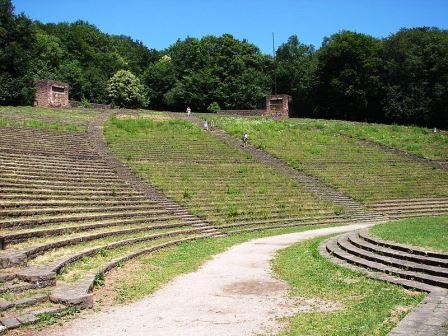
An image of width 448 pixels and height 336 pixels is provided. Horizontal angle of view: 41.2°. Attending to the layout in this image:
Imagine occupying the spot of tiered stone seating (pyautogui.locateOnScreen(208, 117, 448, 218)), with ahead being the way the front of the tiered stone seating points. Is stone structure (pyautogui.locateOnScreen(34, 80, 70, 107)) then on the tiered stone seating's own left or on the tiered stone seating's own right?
on the tiered stone seating's own right

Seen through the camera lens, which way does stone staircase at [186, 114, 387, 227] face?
facing the viewer and to the right of the viewer

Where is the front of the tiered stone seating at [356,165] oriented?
toward the camera
